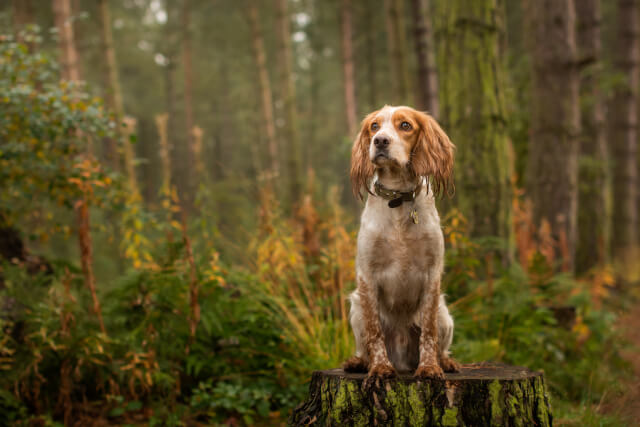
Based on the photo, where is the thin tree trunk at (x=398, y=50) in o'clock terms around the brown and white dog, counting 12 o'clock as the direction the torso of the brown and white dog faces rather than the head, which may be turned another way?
The thin tree trunk is roughly at 6 o'clock from the brown and white dog.

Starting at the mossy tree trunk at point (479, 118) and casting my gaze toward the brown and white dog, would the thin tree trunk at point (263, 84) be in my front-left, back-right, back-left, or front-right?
back-right

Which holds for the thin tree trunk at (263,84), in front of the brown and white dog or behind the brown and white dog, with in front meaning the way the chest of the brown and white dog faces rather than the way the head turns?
behind

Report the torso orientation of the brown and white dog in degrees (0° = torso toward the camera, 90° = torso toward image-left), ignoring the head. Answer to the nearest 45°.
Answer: approximately 0°

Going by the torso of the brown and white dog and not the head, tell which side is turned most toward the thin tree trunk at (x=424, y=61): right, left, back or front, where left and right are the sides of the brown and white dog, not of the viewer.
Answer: back

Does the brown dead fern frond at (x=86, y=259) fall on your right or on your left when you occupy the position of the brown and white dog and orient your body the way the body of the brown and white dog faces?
on your right

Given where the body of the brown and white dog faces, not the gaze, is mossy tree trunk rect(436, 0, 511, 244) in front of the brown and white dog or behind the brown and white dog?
behind
